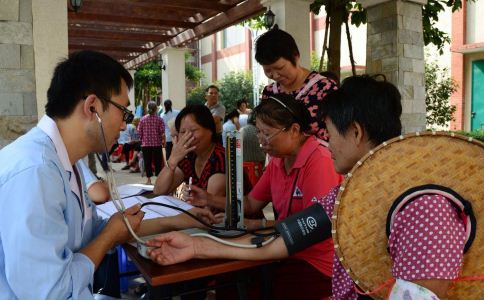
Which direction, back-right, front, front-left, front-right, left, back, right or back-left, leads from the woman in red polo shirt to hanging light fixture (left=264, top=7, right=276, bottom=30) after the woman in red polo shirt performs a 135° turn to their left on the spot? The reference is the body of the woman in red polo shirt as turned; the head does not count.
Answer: left

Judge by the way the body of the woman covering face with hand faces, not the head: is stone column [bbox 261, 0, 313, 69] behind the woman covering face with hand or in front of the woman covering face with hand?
behind

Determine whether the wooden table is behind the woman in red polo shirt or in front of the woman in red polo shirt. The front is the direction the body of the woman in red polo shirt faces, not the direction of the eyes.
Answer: in front

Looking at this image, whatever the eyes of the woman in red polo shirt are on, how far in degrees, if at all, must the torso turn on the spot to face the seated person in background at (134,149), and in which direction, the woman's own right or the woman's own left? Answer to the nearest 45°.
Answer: approximately 135° to the woman's own right

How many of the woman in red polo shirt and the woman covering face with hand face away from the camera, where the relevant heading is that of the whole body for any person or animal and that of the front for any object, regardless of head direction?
0

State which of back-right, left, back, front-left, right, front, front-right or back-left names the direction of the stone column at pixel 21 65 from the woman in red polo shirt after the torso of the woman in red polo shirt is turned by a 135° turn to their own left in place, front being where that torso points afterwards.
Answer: back-left

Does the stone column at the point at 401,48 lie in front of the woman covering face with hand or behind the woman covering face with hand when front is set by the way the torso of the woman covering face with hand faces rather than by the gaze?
behind

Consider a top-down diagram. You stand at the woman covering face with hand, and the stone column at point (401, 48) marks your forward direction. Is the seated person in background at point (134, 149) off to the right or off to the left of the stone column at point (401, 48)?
left

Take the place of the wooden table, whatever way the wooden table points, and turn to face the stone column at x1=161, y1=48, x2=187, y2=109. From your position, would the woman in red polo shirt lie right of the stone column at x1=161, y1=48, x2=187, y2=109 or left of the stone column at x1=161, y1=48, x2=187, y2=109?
right

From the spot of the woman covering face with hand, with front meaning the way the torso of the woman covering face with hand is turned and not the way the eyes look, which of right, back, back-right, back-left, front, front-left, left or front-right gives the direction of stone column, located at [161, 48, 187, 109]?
back-right

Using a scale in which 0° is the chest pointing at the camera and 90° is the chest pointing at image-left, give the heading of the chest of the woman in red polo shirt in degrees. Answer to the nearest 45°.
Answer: approximately 45°
